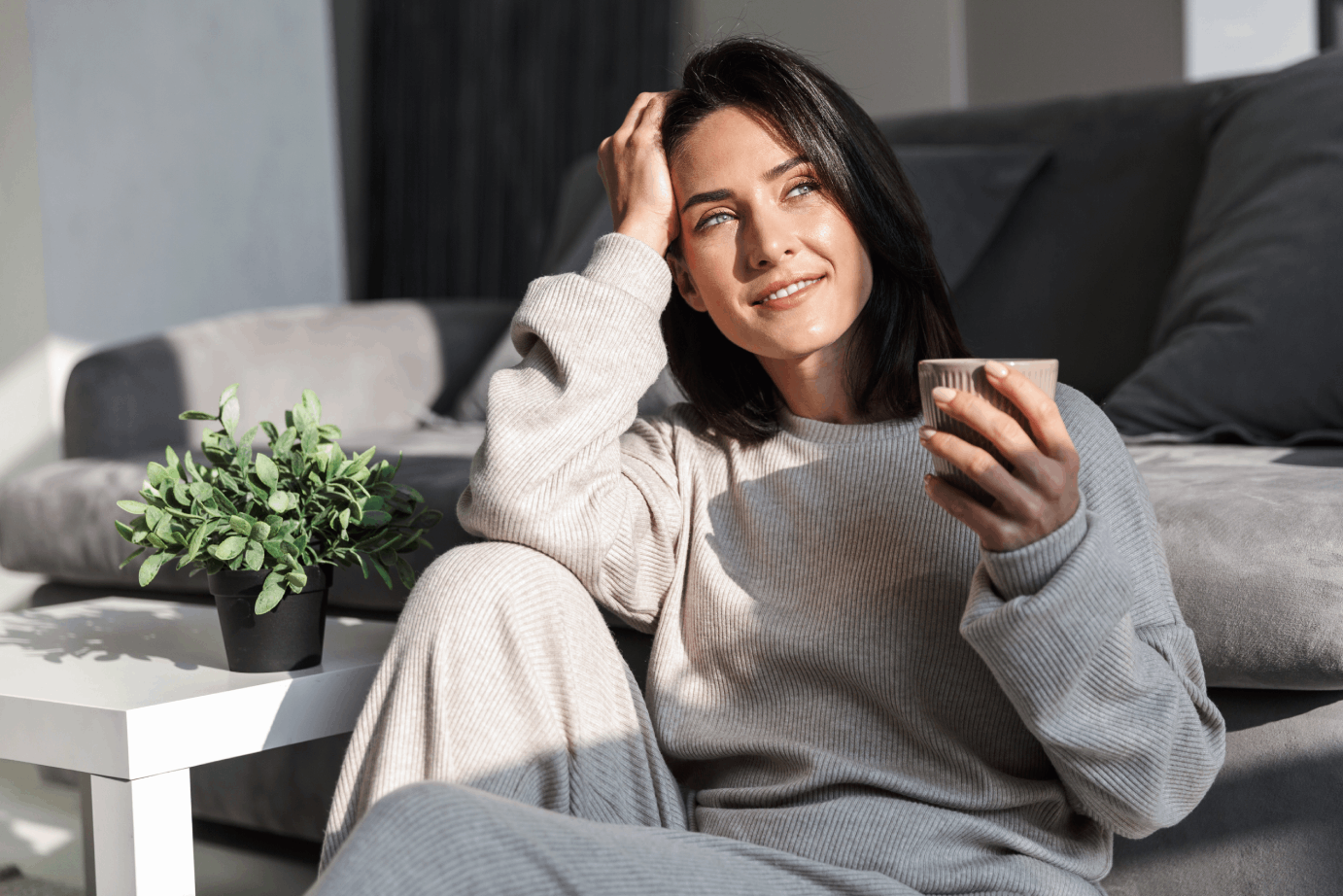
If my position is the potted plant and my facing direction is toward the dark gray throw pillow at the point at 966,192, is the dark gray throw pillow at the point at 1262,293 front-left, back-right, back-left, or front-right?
front-right

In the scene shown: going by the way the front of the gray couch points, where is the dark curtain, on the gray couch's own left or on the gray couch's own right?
on the gray couch's own right
